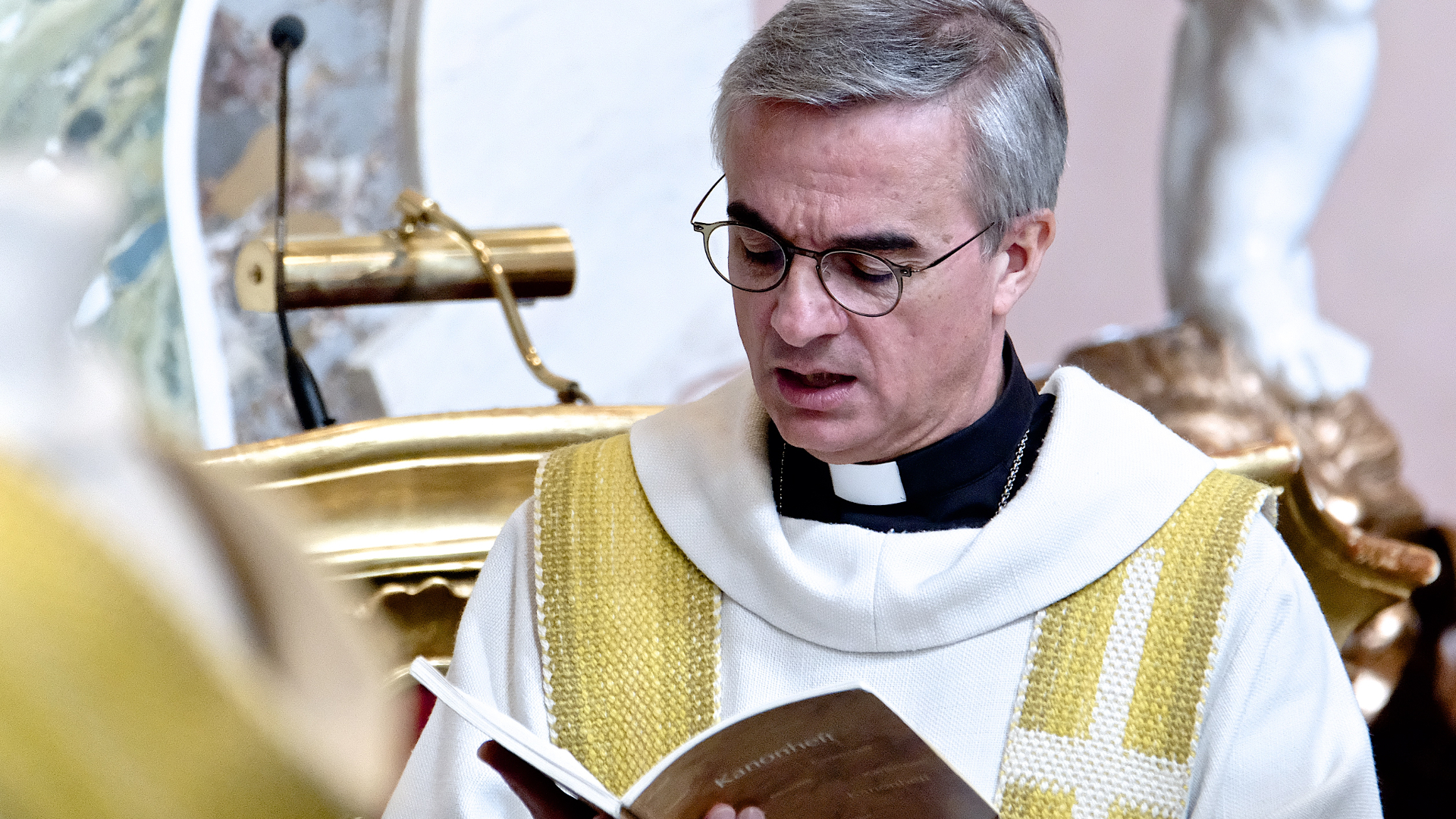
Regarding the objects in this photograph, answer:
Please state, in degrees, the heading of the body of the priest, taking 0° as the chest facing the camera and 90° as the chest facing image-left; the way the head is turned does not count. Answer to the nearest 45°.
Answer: approximately 0°

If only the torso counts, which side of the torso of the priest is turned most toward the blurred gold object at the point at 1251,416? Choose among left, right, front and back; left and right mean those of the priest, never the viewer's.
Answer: back

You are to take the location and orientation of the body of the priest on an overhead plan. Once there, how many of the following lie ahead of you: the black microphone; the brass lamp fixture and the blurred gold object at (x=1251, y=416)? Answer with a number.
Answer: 0

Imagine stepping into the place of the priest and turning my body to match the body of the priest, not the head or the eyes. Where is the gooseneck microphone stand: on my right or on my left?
on my right

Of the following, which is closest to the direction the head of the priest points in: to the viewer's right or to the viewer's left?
to the viewer's left
